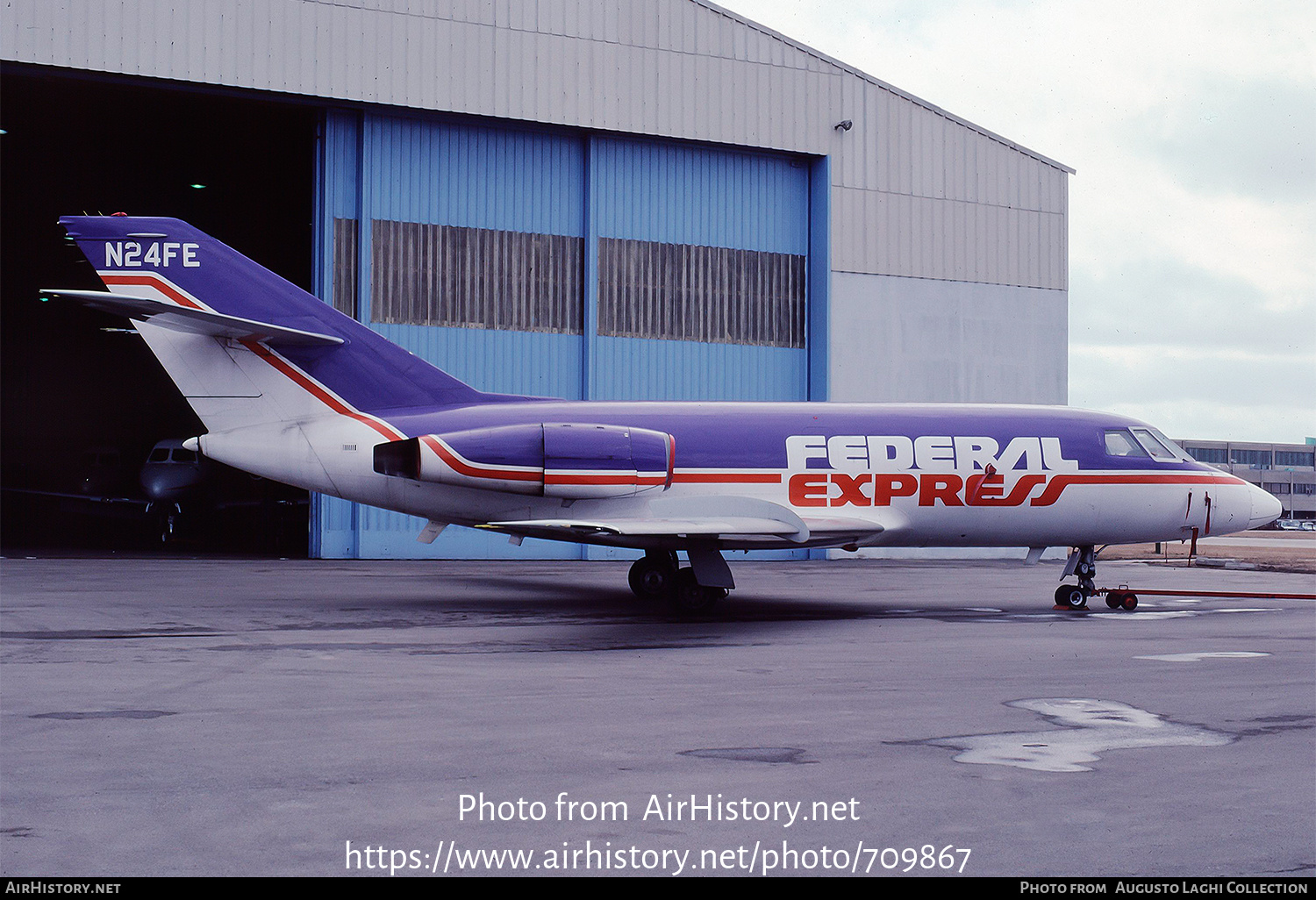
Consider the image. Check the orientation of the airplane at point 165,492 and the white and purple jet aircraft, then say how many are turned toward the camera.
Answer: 1

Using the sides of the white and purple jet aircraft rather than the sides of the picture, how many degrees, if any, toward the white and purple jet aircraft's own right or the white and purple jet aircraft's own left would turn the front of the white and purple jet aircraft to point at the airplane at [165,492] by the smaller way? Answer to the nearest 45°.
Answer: approximately 135° to the white and purple jet aircraft's own left

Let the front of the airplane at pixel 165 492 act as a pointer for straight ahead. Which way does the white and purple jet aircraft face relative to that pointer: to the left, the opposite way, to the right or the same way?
to the left

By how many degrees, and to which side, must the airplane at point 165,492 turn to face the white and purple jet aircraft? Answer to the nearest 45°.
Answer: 0° — it already faces it

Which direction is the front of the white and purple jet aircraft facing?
to the viewer's right

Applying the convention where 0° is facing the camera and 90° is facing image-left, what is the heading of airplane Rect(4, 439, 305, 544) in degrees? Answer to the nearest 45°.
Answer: approximately 0°

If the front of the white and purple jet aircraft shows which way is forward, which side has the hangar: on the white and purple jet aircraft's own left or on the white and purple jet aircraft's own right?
on the white and purple jet aircraft's own left
